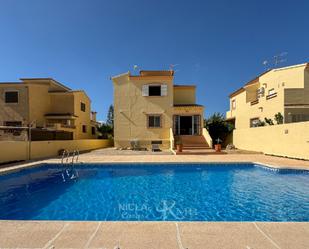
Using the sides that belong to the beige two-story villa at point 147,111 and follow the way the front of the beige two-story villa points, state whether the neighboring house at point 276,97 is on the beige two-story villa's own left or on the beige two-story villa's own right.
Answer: on the beige two-story villa's own left

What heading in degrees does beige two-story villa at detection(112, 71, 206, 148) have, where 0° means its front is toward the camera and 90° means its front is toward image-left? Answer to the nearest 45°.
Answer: approximately 0°

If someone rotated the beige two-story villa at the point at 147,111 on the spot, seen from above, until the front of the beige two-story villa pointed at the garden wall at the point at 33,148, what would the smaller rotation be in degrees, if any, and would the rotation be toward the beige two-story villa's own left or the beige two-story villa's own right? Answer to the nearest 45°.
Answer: approximately 45° to the beige two-story villa's own right

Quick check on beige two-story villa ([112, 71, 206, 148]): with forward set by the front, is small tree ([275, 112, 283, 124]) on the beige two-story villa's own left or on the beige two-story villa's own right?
on the beige two-story villa's own left

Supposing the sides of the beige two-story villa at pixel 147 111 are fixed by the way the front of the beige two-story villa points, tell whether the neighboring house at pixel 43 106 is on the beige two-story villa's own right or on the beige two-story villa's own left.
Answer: on the beige two-story villa's own right

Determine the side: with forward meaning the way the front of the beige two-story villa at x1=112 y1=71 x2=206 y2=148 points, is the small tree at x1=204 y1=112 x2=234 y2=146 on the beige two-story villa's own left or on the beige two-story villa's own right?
on the beige two-story villa's own left
